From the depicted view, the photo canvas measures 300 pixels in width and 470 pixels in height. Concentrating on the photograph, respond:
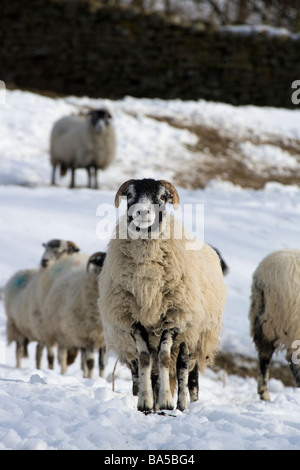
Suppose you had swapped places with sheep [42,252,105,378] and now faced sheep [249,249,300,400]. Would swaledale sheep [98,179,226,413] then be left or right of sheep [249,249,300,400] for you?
right

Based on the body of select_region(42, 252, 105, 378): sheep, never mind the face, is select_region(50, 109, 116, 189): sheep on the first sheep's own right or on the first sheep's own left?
on the first sheep's own left

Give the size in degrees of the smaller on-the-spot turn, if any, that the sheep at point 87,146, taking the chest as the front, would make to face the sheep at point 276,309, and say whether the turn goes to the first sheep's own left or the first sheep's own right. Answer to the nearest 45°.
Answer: approximately 45° to the first sheep's own right

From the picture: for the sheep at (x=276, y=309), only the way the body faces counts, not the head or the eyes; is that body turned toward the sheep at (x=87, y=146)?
no

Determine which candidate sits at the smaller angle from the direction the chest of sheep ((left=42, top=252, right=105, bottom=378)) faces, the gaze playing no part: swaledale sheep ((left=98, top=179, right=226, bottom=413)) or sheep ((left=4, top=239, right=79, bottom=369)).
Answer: the swaledale sheep

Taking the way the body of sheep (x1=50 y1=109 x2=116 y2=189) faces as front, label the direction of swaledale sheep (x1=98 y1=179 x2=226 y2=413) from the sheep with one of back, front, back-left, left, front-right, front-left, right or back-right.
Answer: front-right

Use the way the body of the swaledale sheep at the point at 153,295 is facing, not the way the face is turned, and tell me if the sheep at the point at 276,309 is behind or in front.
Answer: behind

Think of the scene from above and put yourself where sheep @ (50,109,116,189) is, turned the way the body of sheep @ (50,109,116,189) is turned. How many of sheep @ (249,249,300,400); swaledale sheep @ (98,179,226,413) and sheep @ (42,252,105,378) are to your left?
0

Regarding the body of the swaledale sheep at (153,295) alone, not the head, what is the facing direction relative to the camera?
toward the camera

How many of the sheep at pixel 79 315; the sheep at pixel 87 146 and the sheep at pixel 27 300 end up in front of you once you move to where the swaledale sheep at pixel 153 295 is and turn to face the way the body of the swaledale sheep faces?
0

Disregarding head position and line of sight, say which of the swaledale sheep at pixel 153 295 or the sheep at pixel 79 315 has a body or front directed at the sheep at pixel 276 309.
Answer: the sheep at pixel 79 315

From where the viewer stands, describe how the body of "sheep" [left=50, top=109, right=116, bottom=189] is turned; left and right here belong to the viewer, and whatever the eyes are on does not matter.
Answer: facing the viewer and to the right of the viewer
